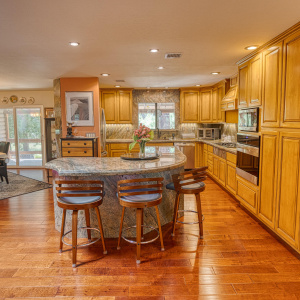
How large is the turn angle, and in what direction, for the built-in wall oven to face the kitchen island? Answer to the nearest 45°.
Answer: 0° — it already faces it

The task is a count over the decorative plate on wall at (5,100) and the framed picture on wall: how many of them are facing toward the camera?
2

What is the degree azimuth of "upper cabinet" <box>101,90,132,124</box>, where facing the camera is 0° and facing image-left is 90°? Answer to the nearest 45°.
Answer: approximately 0°

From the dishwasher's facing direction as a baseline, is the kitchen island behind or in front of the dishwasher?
in front

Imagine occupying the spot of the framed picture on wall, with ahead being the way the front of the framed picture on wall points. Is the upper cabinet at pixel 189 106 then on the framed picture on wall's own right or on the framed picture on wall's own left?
on the framed picture on wall's own left

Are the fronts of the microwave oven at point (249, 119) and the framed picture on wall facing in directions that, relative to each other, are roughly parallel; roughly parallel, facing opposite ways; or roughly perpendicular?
roughly perpendicular

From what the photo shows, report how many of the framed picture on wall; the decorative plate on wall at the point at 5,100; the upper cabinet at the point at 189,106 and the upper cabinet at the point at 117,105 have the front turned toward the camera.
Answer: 4

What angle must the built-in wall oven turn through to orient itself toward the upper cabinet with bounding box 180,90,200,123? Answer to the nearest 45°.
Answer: approximately 90° to its right

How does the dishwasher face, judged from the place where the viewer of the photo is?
facing the viewer

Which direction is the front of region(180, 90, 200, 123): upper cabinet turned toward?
toward the camera

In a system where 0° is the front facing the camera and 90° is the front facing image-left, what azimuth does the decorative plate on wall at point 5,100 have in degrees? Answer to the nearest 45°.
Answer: approximately 0°

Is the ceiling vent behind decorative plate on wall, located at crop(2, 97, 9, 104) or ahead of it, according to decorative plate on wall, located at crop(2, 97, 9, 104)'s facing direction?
ahead

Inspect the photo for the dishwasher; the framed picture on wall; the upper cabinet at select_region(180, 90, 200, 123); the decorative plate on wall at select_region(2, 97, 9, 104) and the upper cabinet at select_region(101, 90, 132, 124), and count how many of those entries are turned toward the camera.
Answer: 5
